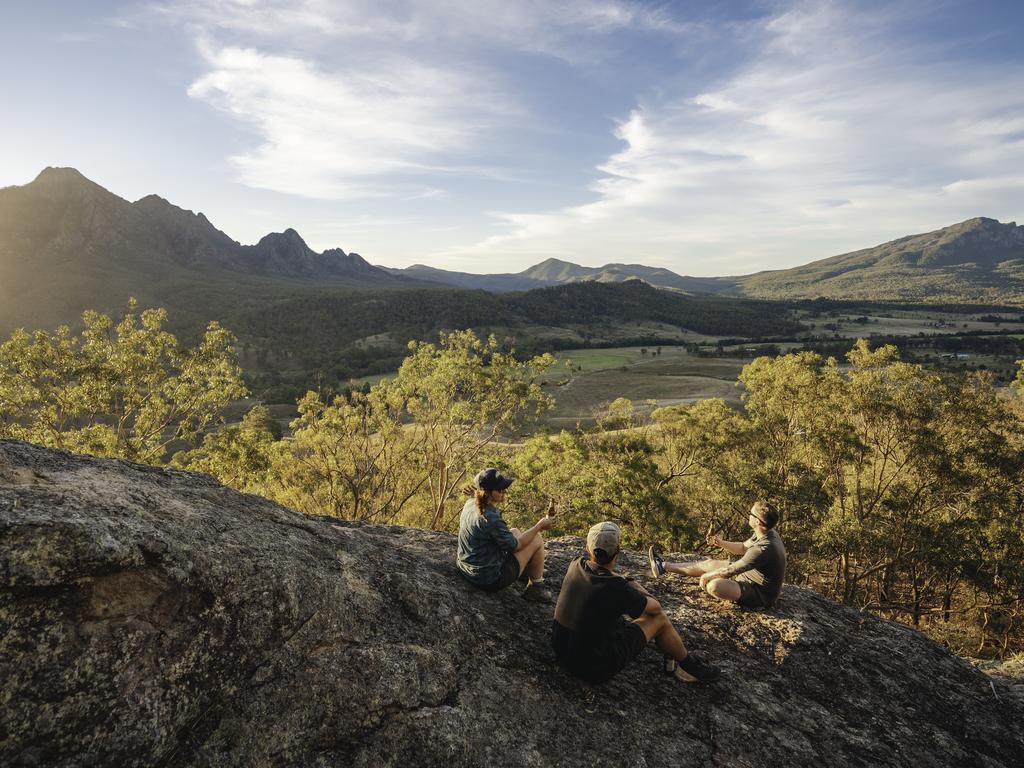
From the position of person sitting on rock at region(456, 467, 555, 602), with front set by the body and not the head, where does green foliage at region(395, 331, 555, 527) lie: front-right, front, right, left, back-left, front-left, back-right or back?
left

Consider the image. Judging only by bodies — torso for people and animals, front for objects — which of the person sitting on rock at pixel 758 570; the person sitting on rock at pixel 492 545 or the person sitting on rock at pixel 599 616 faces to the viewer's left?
the person sitting on rock at pixel 758 570

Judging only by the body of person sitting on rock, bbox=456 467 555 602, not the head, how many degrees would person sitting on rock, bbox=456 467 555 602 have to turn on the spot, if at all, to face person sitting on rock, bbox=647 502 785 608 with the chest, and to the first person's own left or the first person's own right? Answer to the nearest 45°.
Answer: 0° — they already face them

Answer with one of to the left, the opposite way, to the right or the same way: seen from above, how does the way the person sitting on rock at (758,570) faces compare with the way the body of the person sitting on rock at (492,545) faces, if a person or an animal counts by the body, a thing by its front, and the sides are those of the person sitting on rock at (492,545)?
the opposite way

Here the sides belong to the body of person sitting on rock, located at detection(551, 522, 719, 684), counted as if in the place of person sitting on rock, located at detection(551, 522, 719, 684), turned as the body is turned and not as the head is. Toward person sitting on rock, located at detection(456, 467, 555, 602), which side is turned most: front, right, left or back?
left

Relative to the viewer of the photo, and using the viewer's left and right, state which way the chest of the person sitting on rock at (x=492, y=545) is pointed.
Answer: facing to the right of the viewer

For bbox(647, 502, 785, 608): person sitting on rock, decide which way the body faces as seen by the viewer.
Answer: to the viewer's left

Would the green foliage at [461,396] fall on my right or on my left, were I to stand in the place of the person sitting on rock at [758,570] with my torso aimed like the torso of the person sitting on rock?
on my right

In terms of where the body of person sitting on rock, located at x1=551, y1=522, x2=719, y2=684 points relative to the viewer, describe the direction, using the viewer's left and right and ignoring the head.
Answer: facing away from the viewer and to the right of the viewer

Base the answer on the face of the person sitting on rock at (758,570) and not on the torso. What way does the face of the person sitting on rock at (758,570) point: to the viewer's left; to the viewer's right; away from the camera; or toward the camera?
to the viewer's left

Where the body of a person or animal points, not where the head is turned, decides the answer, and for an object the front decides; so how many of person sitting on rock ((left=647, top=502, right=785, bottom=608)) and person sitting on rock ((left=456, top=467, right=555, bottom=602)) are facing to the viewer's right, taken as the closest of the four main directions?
1

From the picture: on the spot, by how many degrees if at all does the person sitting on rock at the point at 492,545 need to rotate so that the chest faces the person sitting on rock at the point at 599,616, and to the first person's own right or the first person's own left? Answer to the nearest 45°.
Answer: approximately 45° to the first person's own right
